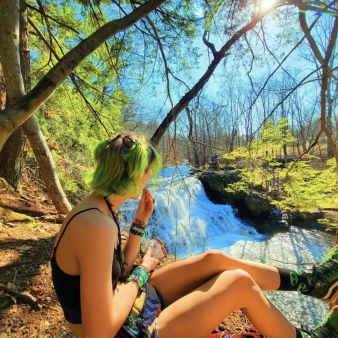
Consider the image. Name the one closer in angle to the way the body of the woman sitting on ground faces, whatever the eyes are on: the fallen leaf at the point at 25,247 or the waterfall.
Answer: the waterfall

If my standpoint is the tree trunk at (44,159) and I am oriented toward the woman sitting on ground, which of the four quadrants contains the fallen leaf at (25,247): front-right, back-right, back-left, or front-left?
front-right

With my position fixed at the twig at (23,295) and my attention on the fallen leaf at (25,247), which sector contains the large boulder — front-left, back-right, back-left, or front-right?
front-right

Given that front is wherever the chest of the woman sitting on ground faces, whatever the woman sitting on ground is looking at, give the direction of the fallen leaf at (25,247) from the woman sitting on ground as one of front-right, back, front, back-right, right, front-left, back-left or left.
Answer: back-left

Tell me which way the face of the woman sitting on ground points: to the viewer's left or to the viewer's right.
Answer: to the viewer's right

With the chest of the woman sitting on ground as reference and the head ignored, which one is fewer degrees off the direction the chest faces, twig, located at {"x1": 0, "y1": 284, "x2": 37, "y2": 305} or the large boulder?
the large boulder

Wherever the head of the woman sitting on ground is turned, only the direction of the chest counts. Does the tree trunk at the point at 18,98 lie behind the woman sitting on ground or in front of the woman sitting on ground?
behind

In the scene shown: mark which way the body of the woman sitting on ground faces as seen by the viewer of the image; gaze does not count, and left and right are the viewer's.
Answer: facing to the right of the viewer
